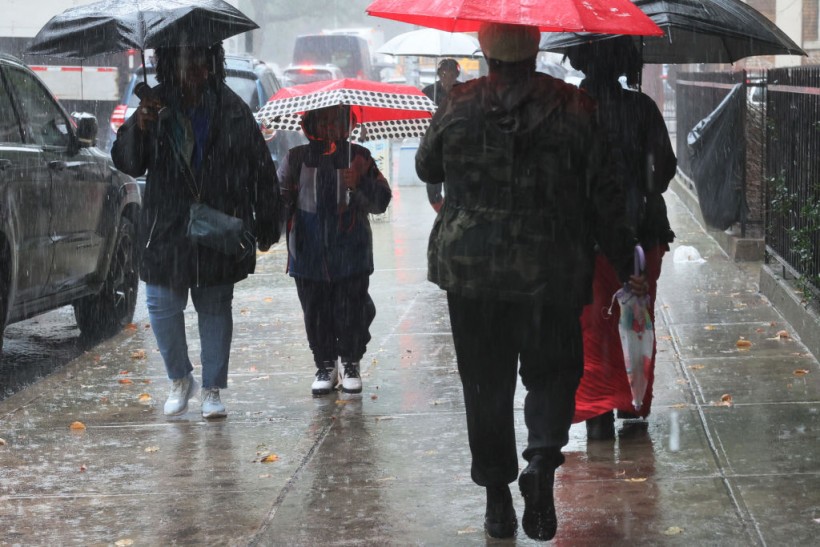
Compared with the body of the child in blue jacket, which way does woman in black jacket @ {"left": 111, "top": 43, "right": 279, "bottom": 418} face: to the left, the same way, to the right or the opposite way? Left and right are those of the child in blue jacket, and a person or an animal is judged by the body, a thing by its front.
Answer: the same way

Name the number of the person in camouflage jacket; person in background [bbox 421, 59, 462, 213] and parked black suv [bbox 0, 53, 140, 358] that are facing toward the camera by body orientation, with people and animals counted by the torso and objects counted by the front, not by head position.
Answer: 1

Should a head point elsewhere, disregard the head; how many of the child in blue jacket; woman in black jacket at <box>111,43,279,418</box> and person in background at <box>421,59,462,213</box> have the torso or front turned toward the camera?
3

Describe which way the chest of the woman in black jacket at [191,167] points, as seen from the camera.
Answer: toward the camera

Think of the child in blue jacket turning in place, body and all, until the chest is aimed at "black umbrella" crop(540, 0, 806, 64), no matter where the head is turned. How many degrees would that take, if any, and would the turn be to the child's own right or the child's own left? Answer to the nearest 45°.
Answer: approximately 45° to the child's own left

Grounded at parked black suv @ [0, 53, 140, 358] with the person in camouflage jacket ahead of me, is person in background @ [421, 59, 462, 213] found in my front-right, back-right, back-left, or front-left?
back-left

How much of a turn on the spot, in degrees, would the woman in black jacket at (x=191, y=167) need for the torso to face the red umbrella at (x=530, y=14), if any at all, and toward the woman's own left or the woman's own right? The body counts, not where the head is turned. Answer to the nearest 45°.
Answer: approximately 45° to the woman's own left

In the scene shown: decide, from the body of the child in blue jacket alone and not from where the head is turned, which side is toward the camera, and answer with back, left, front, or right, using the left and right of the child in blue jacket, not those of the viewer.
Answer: front

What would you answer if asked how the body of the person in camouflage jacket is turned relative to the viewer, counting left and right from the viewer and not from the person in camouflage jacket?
facing away from the viewer

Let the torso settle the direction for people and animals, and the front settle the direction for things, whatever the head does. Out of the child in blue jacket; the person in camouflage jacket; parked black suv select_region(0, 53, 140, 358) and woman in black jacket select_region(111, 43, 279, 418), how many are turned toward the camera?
2

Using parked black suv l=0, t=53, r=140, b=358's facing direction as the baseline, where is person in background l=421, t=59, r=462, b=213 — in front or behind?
in front

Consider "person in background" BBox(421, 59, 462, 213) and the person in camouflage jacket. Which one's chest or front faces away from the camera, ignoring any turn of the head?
the person in camouflage jacket

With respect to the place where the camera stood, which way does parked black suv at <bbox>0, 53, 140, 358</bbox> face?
facing away from the viewer and to the right of the viewer

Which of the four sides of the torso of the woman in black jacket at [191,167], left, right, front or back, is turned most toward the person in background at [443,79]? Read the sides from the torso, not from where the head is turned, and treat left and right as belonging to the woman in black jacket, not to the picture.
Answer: back

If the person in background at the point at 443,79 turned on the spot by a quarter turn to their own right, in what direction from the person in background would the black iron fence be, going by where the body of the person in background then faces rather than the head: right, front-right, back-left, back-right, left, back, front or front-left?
back-left

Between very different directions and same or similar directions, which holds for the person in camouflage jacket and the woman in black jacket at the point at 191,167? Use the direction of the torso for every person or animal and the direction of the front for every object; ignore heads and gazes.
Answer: very different directions

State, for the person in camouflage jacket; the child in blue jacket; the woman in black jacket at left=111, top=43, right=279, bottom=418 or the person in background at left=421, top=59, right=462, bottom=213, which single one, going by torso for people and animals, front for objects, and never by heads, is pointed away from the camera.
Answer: the person in camouflage jacket

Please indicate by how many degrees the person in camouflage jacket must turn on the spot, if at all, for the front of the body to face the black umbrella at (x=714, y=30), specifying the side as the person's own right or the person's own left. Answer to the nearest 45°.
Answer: approximately 45° to the person's own right
